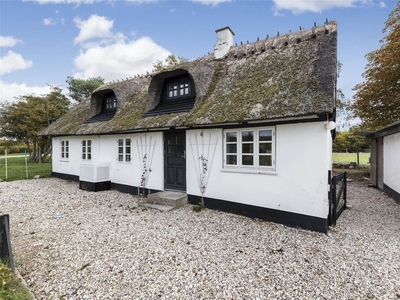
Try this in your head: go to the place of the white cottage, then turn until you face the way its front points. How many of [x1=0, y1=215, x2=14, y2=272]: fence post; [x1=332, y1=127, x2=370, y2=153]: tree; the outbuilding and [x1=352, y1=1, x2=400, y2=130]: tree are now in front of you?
1

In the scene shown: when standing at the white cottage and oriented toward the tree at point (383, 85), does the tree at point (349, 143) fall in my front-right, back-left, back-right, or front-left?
front-left

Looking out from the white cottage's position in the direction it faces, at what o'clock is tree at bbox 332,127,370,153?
The tree is roughly at 6 o'clock from the white cottage.

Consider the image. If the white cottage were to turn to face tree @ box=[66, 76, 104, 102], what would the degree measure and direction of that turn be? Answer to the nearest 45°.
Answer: approximately 90° to its right

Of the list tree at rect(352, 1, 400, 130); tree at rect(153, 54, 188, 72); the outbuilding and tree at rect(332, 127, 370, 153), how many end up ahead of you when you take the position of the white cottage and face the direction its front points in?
0

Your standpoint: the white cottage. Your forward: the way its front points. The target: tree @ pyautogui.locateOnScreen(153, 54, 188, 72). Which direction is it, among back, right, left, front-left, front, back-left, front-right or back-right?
back-right

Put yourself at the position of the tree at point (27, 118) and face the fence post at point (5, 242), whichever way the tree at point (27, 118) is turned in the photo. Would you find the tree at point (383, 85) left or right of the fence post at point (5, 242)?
left

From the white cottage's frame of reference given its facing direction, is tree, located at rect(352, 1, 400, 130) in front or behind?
behind

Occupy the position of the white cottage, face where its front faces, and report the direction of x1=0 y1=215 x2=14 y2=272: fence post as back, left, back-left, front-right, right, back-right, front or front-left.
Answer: front

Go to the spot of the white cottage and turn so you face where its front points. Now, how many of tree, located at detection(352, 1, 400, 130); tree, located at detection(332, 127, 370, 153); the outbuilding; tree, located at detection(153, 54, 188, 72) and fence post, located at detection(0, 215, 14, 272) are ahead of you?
1

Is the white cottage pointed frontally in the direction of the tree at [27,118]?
no

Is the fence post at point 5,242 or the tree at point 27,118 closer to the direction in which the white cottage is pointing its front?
the fence post

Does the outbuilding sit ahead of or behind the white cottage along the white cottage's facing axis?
behind
